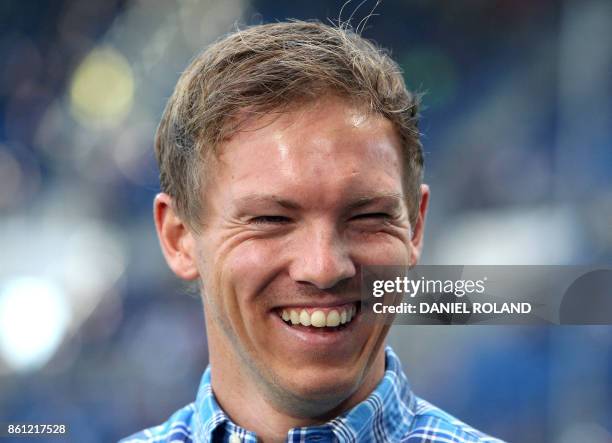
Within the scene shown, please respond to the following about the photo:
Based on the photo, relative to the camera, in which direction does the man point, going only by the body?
toward the camera
